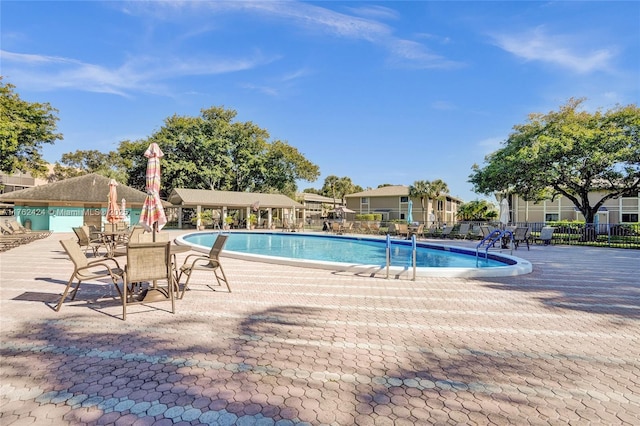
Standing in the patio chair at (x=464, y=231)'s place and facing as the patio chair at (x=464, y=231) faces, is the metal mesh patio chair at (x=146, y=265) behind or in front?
in front

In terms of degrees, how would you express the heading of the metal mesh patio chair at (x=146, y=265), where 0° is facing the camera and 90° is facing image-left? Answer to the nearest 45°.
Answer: approximately 180°

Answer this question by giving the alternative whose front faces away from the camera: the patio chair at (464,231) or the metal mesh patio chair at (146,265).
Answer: the metal mesh patio chair

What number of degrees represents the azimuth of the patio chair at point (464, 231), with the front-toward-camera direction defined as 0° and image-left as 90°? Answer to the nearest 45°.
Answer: approximately 45°

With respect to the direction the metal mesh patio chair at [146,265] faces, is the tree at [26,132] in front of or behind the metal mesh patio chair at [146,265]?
in front

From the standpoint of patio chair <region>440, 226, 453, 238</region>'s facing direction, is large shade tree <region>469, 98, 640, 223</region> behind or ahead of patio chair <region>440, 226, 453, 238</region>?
behind
